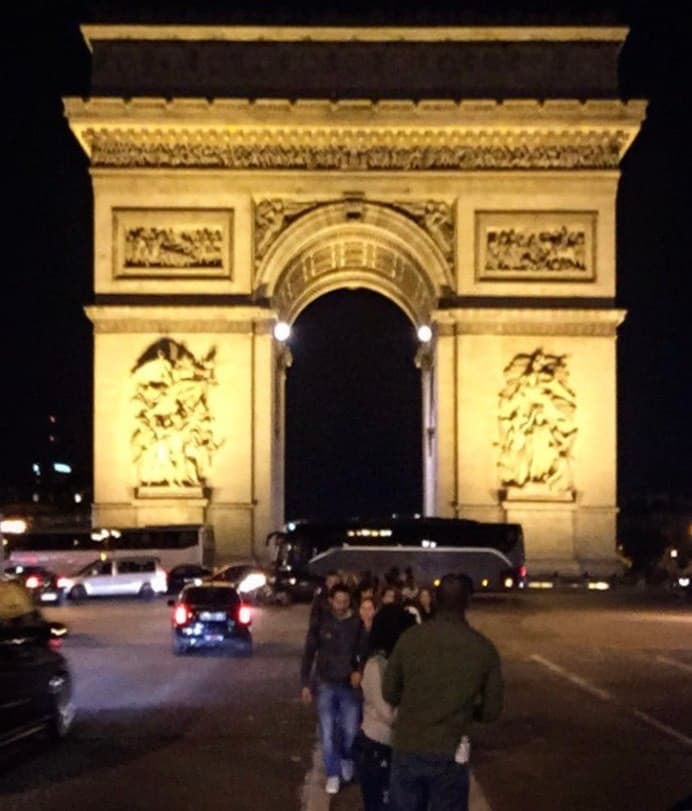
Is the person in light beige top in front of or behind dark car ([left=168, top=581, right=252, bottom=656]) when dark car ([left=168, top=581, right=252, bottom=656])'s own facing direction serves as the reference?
behind

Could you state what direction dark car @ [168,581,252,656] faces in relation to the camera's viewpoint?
facing away from the viewer

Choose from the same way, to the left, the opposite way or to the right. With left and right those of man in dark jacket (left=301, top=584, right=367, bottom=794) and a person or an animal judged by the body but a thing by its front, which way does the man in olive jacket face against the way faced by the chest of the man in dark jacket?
the opposite way

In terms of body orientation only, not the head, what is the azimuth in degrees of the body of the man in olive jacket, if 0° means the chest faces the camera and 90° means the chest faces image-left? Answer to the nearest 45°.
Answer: approximately 180°

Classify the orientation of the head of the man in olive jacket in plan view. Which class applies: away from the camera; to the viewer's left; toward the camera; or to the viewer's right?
away from the camera

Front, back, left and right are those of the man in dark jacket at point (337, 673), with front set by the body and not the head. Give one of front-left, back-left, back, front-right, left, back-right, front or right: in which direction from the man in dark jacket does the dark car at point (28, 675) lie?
back-right

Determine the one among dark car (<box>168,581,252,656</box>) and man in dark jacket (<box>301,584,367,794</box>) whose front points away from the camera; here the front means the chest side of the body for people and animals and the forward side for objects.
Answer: the dark car

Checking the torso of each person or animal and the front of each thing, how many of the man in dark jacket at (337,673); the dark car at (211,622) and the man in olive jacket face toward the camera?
1

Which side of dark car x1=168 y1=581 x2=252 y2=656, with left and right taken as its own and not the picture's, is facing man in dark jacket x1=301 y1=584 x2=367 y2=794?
back

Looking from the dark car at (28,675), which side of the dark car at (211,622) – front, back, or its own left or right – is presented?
back

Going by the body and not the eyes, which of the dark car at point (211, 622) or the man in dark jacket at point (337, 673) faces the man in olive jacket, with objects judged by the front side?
the man in dark jacket

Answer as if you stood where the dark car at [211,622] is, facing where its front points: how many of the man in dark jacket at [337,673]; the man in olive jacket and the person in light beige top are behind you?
3

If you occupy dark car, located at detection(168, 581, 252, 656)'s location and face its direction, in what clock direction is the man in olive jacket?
The man in olive jacket is roughly at 6 o'clock from the dark car.
